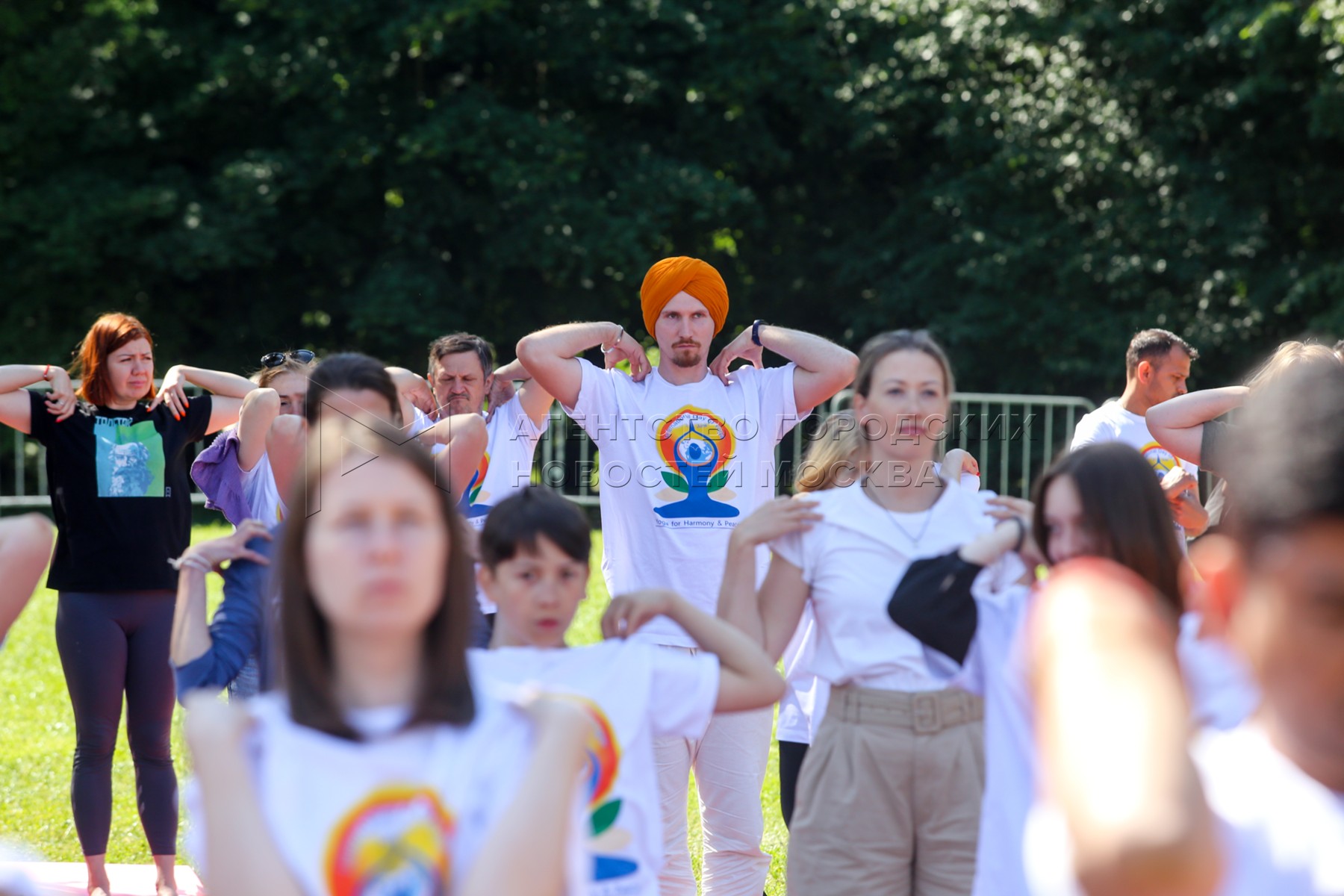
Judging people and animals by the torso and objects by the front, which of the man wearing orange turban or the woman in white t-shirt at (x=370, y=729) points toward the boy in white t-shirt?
the man wearing orange turban

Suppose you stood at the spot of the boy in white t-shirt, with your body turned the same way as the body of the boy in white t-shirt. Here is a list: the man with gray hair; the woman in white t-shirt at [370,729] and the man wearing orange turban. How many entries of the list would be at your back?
2

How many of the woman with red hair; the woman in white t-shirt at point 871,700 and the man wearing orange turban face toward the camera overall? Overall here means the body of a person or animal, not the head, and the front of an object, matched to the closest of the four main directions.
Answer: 3

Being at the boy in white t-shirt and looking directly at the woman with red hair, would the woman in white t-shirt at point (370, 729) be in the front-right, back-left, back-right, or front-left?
back-left

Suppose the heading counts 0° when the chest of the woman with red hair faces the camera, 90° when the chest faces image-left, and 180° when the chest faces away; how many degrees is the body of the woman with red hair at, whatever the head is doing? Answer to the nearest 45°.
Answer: approximately 0°

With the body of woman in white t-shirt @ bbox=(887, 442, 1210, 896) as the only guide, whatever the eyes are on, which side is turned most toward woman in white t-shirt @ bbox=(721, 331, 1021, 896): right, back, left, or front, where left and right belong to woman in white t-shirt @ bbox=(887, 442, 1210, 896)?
right

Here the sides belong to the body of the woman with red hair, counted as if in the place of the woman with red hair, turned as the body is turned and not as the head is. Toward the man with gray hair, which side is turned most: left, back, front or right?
left

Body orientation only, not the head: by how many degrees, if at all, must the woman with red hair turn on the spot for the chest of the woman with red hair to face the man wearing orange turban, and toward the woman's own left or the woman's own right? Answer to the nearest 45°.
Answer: approximately 45° to the woman's own left

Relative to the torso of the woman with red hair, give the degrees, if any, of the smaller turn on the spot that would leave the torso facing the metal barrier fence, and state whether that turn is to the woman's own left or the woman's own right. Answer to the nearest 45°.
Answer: approximately 135° to the woman's own left

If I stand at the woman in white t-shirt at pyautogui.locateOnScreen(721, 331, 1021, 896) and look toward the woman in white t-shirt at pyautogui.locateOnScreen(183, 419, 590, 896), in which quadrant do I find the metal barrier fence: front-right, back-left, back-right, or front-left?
back-right

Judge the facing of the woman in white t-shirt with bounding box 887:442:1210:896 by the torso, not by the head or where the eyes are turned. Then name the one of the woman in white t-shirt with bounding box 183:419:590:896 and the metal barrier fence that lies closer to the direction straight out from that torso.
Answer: the woman in white t-shirt
